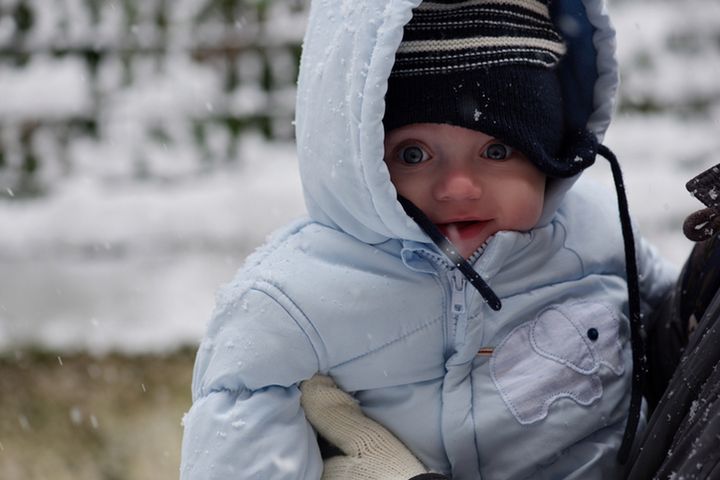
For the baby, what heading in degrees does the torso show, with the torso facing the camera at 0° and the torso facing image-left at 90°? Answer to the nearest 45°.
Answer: approximately 0°
